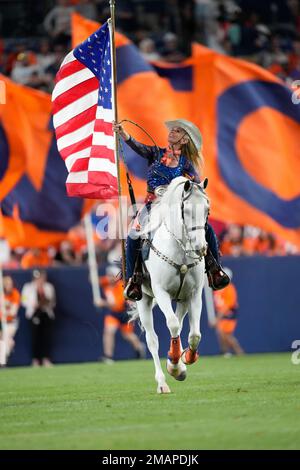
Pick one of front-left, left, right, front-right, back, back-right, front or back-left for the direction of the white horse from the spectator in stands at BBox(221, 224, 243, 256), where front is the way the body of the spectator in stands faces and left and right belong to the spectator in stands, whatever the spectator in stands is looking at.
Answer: front

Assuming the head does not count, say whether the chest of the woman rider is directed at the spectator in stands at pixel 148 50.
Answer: no

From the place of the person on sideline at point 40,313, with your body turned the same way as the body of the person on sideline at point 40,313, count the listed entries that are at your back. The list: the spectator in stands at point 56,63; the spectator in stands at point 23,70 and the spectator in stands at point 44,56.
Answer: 3

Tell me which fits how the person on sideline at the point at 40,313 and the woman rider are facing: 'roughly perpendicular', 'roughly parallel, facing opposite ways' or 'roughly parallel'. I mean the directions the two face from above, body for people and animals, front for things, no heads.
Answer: roughly parallel

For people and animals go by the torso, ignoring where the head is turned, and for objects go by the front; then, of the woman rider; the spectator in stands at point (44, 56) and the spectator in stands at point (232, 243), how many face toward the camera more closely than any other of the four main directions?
3

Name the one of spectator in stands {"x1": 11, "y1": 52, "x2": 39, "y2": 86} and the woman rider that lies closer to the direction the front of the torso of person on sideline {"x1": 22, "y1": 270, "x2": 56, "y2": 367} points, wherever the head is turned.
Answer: the woman rider

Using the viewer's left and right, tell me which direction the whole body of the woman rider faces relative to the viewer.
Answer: facing the viewer

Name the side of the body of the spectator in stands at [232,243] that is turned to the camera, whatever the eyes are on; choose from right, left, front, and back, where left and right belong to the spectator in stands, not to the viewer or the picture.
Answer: front

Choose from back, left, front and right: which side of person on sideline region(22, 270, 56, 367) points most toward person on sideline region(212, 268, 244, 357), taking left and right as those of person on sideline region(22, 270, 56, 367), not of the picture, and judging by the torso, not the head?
left

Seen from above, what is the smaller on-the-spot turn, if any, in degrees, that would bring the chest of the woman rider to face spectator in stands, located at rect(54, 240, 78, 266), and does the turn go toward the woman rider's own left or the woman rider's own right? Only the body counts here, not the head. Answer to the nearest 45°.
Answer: approximately 180°

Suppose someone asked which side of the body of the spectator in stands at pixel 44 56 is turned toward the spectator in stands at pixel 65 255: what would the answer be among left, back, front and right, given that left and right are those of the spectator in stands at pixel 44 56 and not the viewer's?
front

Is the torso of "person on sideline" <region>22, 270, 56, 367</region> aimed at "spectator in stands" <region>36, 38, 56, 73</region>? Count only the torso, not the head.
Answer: no

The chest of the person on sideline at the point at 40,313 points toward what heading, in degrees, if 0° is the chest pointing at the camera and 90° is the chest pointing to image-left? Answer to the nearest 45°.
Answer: approximately 0°

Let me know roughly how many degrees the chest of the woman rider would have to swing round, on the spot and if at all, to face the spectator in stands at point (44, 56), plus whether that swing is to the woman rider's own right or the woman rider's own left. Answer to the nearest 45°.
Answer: approximately 180°

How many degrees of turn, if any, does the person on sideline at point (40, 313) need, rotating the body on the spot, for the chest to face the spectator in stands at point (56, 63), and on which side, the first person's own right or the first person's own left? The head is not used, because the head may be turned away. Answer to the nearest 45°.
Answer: approximately 180°

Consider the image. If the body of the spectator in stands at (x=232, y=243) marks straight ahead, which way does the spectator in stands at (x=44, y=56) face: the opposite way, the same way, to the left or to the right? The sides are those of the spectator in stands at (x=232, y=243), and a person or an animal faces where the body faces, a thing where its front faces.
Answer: the same way

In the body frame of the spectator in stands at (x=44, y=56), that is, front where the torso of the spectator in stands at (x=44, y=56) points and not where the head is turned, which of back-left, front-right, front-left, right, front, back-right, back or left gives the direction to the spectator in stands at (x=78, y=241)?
front
